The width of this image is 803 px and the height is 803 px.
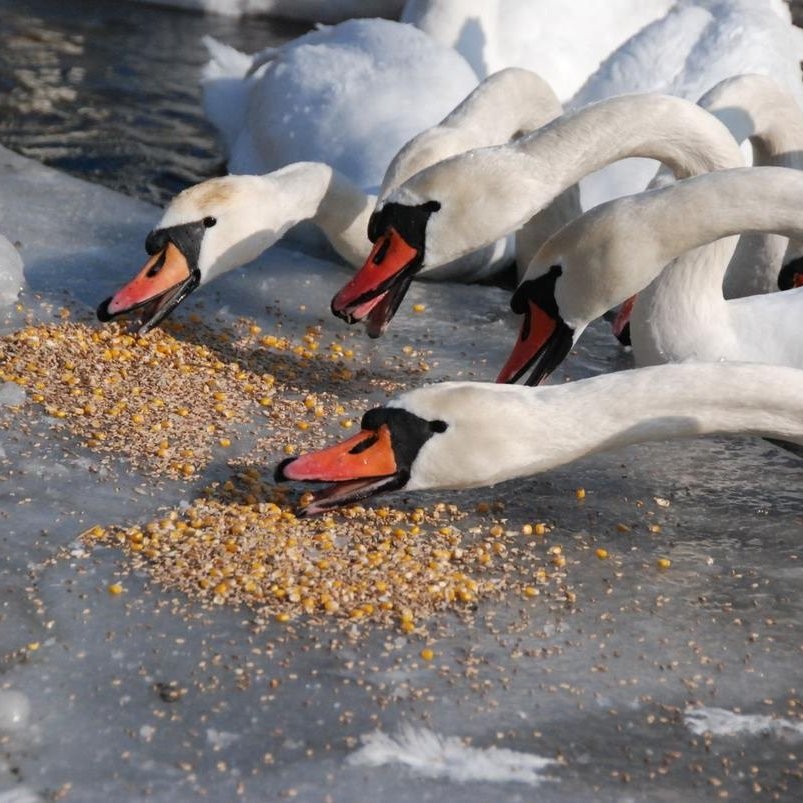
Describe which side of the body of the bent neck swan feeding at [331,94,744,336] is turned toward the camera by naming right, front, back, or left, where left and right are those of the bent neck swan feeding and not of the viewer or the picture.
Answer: left

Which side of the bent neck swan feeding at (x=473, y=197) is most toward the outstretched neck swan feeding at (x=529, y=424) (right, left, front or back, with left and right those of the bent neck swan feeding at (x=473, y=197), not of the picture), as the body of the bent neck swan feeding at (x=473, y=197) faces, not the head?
left

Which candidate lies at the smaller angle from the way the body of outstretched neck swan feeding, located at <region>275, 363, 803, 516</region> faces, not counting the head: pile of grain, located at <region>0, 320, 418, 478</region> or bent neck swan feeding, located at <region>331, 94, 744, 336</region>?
the pile of grain

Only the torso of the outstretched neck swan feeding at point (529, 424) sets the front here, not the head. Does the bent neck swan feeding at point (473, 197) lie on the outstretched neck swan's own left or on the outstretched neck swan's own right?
on the outstretched neck swan's own right

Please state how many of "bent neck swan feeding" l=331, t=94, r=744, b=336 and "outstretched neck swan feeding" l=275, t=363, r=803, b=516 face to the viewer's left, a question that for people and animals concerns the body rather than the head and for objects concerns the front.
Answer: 2

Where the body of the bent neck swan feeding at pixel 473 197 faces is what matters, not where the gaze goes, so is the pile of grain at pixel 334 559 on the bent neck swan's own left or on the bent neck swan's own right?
on the bent neck swan's own left

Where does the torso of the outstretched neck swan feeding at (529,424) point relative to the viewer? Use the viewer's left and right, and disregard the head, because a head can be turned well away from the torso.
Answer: facing to the left of the viewer

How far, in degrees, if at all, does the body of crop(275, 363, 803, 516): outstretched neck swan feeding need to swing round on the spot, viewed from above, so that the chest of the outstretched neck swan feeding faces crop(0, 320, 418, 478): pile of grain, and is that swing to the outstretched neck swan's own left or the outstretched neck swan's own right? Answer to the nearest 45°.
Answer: approximately 45° to the outstretched neck swan's own right
